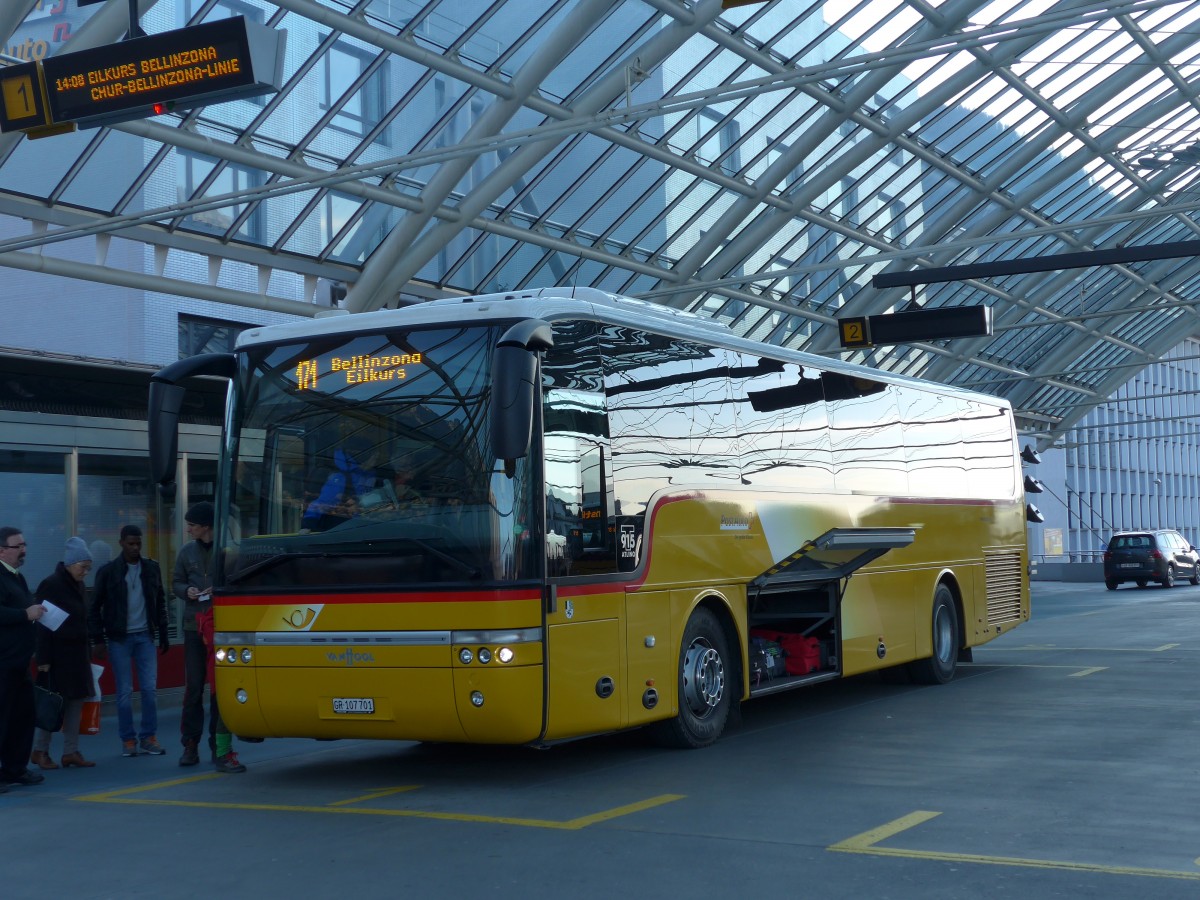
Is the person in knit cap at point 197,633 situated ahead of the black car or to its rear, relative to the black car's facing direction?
to the rear

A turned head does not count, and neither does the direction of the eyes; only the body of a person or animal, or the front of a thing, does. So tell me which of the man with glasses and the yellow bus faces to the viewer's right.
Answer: the man with glasses

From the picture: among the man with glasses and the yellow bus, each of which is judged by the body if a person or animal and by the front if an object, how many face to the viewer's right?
1

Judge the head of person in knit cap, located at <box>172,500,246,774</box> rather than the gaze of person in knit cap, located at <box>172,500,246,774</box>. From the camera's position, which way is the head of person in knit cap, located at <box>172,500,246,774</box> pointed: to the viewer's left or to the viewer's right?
to the viewer's left

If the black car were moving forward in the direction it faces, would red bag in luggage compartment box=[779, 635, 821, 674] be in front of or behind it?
behind

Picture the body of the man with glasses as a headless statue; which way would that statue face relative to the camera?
to the viewer's right

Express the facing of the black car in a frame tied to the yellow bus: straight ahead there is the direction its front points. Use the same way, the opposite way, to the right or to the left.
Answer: the opposite way

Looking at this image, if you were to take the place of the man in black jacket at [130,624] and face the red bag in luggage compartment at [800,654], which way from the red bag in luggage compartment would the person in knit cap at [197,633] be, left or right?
right

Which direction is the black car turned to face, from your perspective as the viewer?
facing away from the viewer and to the right of the viewer

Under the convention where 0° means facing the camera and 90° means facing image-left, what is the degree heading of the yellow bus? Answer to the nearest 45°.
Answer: approximately 45°
